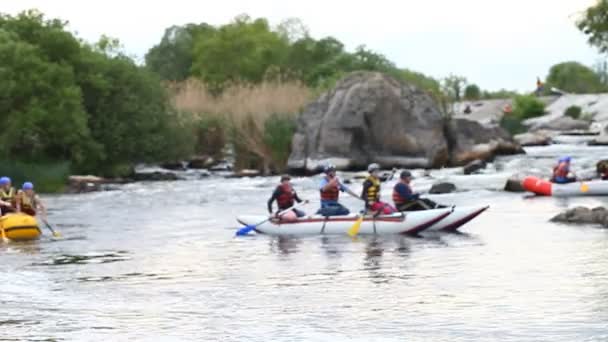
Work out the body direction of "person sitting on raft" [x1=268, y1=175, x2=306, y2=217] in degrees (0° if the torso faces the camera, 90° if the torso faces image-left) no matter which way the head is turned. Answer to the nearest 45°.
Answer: approximately 315°

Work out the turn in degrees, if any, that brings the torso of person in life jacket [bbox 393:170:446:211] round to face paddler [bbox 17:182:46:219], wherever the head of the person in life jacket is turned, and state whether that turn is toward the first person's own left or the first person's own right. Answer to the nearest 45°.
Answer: approximately 180°

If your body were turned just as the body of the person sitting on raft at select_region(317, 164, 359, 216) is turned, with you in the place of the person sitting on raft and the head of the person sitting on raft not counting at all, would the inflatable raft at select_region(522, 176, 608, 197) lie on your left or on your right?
on your left

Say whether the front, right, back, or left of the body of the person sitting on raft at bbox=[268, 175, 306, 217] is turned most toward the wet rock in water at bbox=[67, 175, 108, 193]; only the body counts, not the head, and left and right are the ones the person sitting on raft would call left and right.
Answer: back

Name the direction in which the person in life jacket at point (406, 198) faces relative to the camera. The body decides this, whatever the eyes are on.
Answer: to the viewer's right
